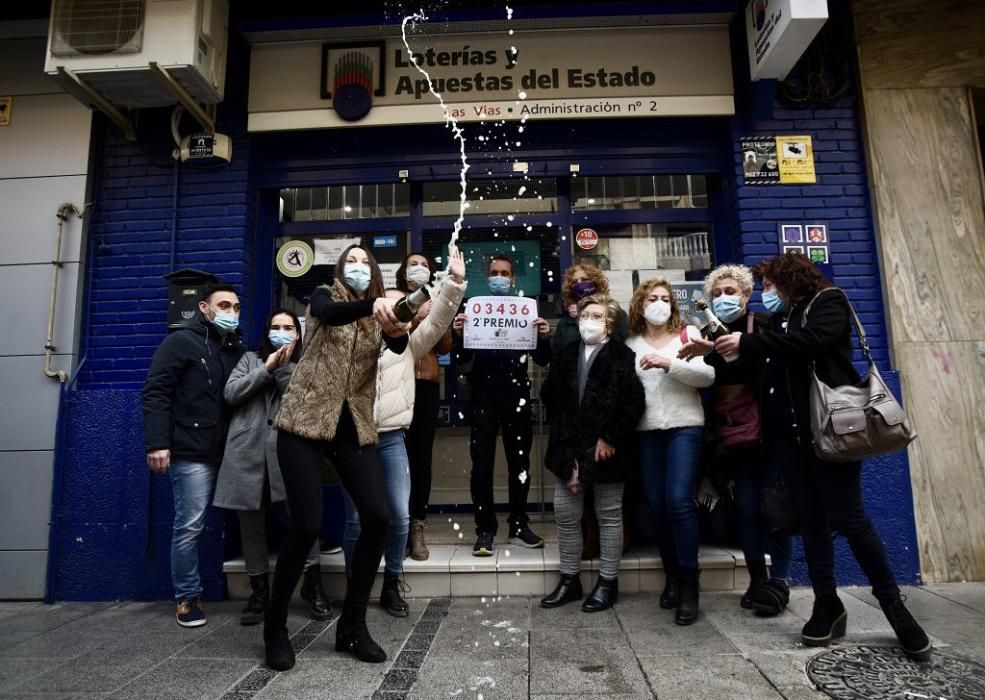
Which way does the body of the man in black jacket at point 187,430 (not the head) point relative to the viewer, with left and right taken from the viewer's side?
facing the viewer and to the right of the viewer

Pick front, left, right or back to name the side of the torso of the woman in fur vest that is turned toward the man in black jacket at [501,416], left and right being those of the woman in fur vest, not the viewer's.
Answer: left

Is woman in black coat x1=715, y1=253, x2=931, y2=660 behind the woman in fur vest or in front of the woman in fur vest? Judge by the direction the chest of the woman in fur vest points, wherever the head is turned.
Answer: in front

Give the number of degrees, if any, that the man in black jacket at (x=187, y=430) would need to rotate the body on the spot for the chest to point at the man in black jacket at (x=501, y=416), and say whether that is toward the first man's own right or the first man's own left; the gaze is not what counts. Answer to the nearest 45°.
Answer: approximately 45° to the first man's own left

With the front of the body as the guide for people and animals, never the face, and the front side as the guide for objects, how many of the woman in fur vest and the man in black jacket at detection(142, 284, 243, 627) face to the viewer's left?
0

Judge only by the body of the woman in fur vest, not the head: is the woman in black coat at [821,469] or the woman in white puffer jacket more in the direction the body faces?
the woman in black coat

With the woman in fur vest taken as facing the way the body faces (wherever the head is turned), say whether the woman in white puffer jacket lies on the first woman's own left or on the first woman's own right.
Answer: on the first woman's own left

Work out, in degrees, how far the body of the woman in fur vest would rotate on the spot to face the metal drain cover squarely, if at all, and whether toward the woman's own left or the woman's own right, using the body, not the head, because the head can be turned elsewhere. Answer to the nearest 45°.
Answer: approximately 45° to the woman's own left

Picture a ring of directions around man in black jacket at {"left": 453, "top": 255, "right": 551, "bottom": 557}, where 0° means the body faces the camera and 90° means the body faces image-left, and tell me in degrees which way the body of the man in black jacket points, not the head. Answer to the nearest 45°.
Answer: approximately 0°

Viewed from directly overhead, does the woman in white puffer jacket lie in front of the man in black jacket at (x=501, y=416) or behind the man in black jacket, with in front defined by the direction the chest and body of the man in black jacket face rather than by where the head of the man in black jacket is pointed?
in front

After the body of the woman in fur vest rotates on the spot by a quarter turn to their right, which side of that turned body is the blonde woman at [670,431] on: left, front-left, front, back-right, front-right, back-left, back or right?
back-left

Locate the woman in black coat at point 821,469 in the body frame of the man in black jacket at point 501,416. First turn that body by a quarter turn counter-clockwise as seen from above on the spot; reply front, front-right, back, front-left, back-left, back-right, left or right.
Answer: front-right
